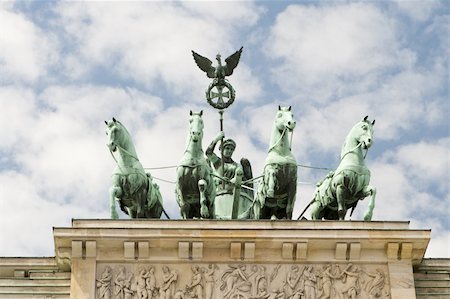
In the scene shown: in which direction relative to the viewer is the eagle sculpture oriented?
toward the camera

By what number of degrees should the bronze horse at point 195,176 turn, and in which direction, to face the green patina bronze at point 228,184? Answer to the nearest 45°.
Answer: approximately 180°

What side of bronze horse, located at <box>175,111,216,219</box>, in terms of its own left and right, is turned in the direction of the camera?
front

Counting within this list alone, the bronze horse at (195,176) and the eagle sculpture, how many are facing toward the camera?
2

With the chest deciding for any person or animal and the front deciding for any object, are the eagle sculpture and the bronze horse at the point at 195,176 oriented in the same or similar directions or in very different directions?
same or similar directions
